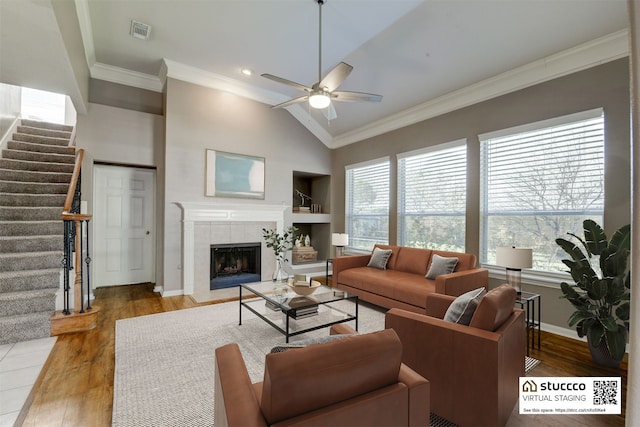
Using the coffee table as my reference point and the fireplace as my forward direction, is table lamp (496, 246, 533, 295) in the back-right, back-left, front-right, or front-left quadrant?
back-right

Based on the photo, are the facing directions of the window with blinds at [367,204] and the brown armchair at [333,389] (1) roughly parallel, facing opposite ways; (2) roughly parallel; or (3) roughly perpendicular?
roughly perpendicular

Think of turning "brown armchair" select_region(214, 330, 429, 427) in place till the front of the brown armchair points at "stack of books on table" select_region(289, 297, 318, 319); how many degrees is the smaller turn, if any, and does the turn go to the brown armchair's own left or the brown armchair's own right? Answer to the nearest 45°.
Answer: approximately 45° to the brown armchair's own right

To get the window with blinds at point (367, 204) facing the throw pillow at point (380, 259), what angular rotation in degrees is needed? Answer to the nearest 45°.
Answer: approximately 45° to its left

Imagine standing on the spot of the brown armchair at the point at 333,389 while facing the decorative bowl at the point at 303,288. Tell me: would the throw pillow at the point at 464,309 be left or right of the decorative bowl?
right

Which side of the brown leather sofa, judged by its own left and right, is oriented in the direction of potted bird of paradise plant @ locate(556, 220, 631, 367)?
left

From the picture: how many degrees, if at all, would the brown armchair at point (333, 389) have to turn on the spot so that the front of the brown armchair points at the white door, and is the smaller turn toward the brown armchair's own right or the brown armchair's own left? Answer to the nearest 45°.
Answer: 0° — it already faces it

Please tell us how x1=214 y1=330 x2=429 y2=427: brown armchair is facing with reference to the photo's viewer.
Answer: facing away from the viewer and to the left of the viewer
